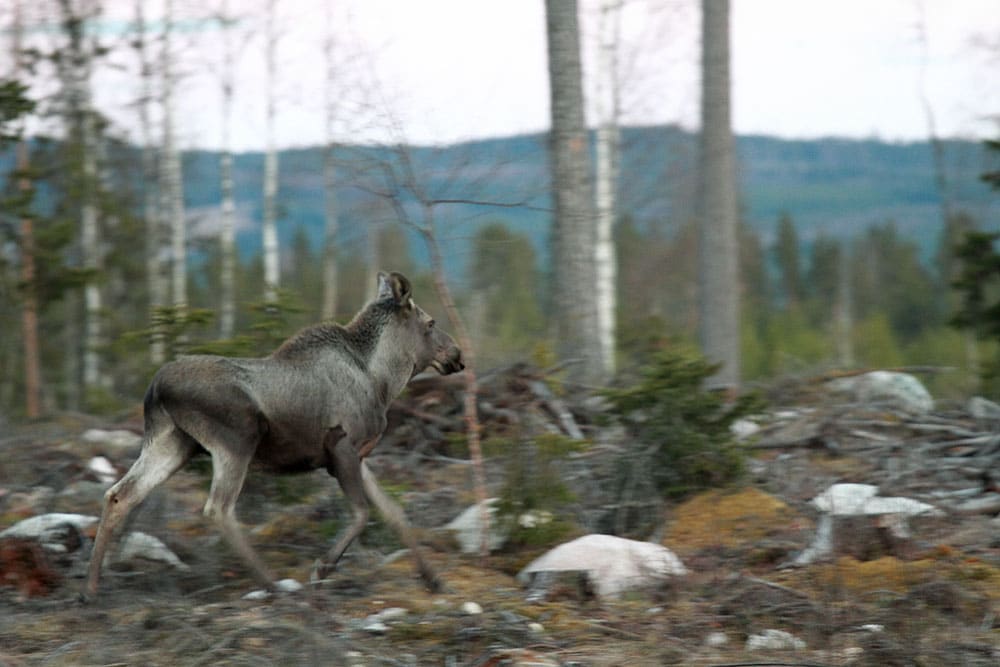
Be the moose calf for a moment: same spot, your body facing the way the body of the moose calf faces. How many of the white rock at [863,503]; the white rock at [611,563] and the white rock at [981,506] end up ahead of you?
3

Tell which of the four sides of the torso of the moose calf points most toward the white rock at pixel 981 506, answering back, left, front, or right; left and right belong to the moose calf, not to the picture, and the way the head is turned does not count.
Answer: front

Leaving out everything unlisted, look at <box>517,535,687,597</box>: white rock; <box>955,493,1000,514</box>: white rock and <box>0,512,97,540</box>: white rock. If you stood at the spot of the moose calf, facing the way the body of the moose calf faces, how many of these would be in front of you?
2

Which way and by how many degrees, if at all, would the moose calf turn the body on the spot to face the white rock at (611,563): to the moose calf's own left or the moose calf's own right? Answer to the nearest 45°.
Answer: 0° — it already faces it

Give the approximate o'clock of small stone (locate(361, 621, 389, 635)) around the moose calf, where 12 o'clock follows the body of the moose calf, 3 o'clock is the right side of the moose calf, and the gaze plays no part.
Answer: The small stone is roughly at 2 o'clock from the moose calf.

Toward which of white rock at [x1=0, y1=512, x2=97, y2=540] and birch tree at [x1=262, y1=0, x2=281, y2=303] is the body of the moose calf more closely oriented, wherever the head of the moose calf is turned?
the birch tree

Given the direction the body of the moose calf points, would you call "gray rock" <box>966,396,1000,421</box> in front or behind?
in front

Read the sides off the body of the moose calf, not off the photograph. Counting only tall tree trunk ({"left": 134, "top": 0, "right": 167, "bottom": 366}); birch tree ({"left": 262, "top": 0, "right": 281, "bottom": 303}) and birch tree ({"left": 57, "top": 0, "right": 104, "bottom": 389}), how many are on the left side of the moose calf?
3

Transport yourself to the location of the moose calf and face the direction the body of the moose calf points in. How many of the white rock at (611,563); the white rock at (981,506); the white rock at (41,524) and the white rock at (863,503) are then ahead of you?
3

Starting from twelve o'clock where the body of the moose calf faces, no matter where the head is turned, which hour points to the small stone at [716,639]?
The small stone is roughly at 1 o'clock from the moose calf.

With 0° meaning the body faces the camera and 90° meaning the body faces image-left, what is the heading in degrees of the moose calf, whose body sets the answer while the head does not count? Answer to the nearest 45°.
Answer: approximately 270°

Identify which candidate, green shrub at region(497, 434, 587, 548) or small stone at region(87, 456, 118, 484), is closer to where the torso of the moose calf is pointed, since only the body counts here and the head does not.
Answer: the green shrub

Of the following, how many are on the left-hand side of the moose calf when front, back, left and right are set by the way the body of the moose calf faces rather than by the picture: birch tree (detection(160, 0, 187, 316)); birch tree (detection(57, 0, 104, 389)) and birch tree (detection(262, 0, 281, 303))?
3

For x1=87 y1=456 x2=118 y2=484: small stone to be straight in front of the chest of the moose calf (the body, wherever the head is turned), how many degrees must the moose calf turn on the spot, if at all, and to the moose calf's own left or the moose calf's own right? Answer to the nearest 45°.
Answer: approximately 135° to the moose calf's own left
